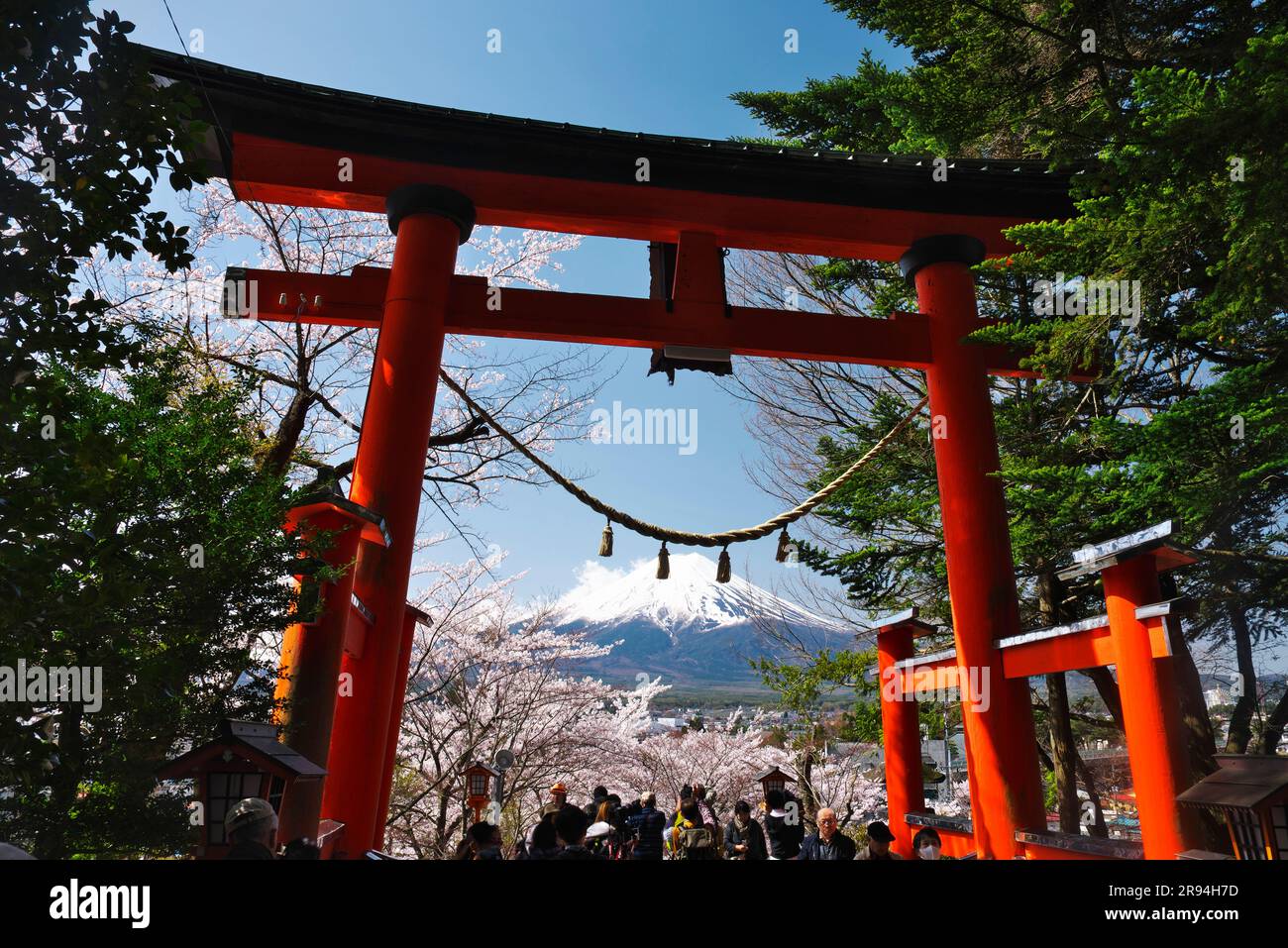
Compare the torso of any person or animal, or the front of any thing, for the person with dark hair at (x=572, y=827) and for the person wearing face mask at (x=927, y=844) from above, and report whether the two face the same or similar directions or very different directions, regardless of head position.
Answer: very different directions

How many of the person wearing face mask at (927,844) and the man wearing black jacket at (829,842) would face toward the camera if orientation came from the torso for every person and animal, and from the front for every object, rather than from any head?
2

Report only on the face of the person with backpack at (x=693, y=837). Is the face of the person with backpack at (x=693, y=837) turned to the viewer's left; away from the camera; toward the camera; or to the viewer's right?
away from the camera

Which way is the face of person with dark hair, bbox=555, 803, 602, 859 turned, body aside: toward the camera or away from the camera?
away from the camera

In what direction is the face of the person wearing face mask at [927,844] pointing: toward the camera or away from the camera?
toward the camera

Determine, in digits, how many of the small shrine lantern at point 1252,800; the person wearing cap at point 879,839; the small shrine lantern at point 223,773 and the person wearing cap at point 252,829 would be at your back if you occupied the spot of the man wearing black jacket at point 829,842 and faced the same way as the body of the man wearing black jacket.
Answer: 0

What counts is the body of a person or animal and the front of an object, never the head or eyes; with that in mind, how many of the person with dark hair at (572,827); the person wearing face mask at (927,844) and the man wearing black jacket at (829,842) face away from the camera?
1

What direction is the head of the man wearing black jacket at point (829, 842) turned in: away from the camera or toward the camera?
toward the camera

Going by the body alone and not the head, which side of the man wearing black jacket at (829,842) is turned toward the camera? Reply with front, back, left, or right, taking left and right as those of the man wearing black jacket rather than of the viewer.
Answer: front

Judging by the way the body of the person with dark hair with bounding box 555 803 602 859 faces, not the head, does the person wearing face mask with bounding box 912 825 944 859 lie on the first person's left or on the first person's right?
on the first person's right

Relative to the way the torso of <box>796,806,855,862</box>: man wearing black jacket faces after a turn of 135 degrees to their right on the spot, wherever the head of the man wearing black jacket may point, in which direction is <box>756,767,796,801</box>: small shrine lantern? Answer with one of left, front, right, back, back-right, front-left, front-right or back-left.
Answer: front-right

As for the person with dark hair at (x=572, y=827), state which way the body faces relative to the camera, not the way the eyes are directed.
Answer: away from the camera

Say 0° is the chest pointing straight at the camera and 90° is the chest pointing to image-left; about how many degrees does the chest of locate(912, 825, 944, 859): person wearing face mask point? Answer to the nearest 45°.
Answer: approximately 0°

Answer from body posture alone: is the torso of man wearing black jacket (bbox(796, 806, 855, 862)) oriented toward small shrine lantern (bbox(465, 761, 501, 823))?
no

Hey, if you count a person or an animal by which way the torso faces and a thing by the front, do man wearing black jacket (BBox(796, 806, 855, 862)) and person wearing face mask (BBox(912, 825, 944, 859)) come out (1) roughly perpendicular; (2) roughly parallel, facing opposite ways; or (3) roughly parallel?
roughly parallel
